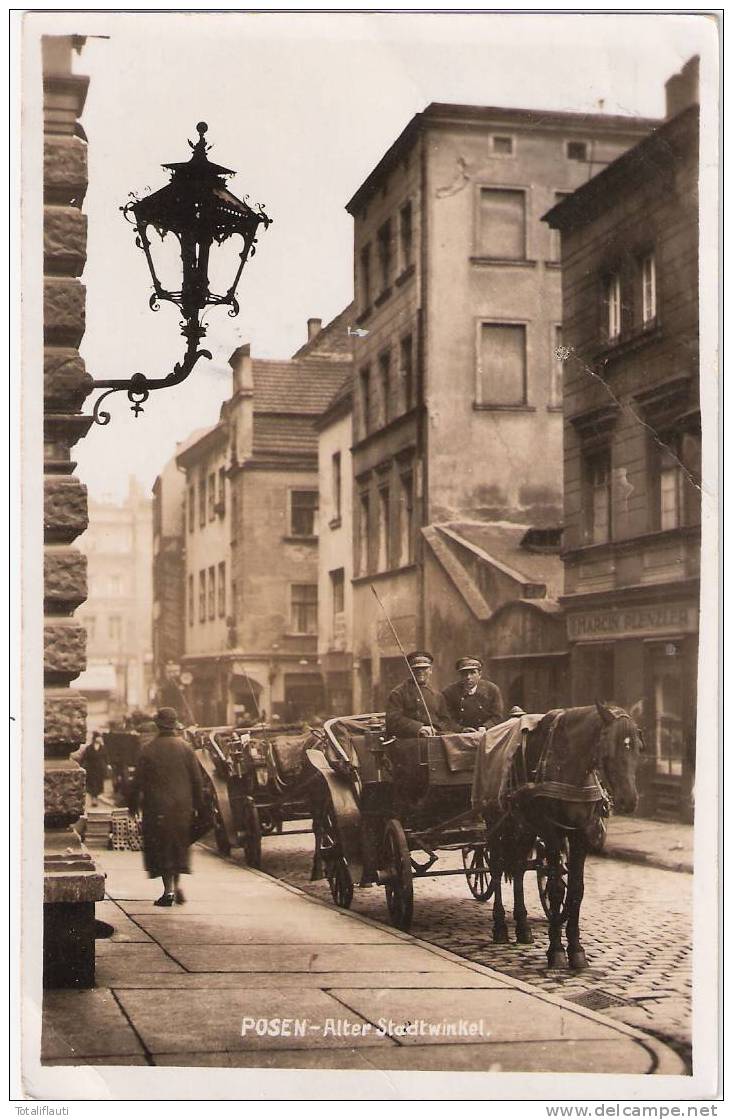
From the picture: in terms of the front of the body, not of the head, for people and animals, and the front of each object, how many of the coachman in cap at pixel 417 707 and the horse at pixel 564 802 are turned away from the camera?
0

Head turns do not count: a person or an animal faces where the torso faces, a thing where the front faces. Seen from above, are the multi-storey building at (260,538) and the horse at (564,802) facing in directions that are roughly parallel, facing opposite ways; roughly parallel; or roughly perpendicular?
roughly perpendicular

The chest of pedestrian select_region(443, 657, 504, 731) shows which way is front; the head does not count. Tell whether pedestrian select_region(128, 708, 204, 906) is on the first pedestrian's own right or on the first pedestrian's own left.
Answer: on the first pedestrian's own right

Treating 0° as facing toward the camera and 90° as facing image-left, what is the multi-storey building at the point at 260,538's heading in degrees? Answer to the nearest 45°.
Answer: approximately 45°
